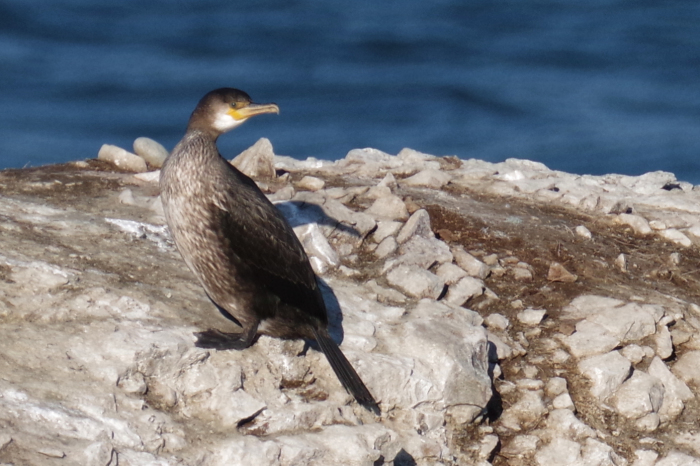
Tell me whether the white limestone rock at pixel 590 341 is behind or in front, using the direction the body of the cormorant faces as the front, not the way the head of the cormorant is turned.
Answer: behind

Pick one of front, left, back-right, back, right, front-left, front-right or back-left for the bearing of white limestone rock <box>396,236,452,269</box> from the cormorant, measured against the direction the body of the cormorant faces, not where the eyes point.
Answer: back-right

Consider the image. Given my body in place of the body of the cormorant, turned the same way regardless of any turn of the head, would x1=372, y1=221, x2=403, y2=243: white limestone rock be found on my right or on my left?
on my right

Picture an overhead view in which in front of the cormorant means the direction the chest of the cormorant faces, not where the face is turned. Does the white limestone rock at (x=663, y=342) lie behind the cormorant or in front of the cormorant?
behind

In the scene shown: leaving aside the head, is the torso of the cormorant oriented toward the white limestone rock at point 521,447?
no

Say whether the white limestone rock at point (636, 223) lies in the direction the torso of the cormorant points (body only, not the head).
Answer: no

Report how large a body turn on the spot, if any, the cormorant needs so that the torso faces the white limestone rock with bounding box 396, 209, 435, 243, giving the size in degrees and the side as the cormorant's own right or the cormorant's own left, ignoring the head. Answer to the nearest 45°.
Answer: approximately 135° to the cormorant's own right

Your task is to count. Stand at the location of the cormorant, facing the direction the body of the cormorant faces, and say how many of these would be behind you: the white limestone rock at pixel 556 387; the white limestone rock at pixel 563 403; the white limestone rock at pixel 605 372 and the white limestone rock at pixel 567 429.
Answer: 4

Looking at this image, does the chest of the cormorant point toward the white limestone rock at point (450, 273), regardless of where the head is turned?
no

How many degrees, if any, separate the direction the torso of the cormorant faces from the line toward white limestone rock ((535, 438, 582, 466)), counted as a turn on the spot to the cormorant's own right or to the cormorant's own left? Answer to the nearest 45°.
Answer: approximately 180°

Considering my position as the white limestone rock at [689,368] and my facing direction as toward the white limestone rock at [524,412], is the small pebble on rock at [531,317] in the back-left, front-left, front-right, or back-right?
front-right

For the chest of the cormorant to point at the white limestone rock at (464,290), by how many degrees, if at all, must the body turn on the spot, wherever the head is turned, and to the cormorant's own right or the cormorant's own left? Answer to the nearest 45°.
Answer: approximately 135° to the cormorant's own right

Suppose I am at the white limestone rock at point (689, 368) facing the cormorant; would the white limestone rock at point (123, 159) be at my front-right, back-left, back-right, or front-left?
front-right
